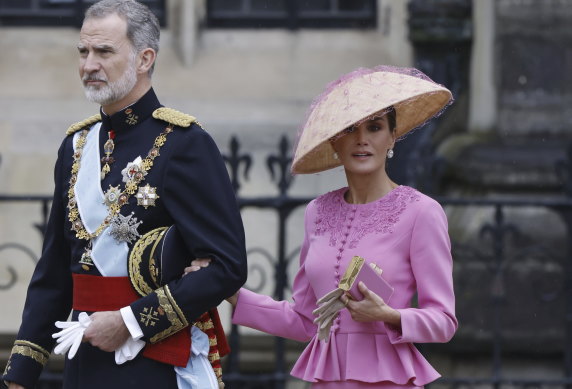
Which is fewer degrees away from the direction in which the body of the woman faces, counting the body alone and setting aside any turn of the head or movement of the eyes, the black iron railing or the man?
the man

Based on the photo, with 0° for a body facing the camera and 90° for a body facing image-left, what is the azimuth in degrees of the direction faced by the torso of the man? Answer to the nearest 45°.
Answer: approximately 45°

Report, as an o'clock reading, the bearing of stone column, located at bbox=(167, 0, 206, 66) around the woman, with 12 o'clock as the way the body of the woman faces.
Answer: The stone column is roughly at 4 o'clock from the woman.

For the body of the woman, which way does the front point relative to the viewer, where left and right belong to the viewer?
facing the viewer and to the left of the viewer

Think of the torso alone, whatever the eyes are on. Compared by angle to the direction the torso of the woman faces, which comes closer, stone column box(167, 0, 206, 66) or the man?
the man

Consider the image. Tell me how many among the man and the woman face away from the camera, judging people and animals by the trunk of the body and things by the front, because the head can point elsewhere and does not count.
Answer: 0

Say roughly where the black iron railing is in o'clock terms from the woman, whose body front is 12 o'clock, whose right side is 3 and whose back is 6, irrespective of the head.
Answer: The black iron railing is roughly at 5 o'clock from the woman.
